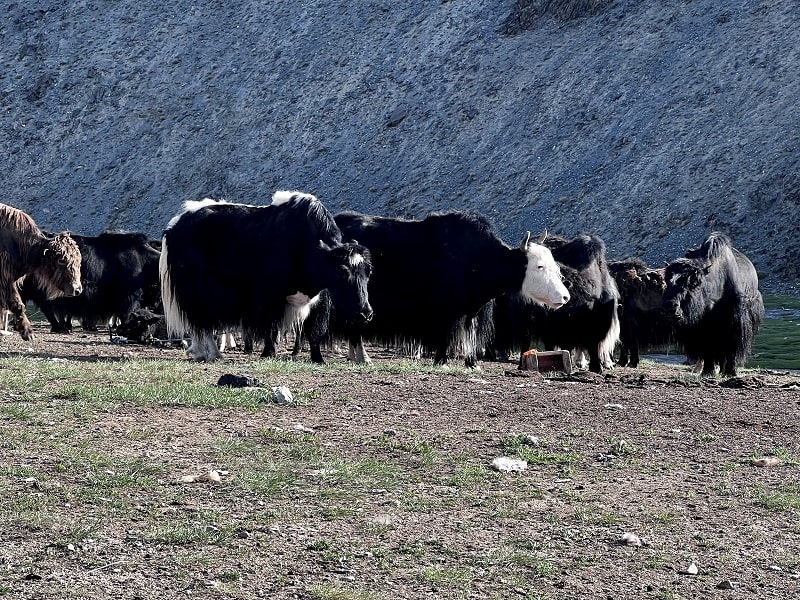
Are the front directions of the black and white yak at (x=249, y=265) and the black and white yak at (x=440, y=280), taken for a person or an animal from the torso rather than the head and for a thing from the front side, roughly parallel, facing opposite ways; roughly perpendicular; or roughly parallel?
roughly parallel

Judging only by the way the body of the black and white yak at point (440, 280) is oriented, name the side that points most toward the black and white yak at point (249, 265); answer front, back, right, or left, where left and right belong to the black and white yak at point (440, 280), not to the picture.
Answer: back

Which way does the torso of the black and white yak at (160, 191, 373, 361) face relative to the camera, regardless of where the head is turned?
to the viewer's right

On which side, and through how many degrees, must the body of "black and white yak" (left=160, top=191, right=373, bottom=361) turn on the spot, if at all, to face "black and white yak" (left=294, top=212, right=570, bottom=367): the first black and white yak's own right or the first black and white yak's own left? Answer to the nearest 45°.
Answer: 0° — it already faces it

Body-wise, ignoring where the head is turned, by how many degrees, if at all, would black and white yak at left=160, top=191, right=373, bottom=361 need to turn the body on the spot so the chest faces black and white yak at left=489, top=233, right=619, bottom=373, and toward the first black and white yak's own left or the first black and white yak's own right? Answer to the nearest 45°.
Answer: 0° — it already faces it

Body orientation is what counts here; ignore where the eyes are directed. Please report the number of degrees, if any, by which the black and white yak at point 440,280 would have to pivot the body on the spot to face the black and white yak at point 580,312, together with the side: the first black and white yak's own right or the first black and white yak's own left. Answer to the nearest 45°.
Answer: approximately 45° to the first black and white yak's own left

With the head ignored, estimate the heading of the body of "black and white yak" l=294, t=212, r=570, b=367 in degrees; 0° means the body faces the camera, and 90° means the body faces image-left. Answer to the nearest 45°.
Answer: approximately 270°

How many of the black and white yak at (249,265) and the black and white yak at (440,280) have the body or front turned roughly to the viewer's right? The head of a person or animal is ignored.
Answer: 2
